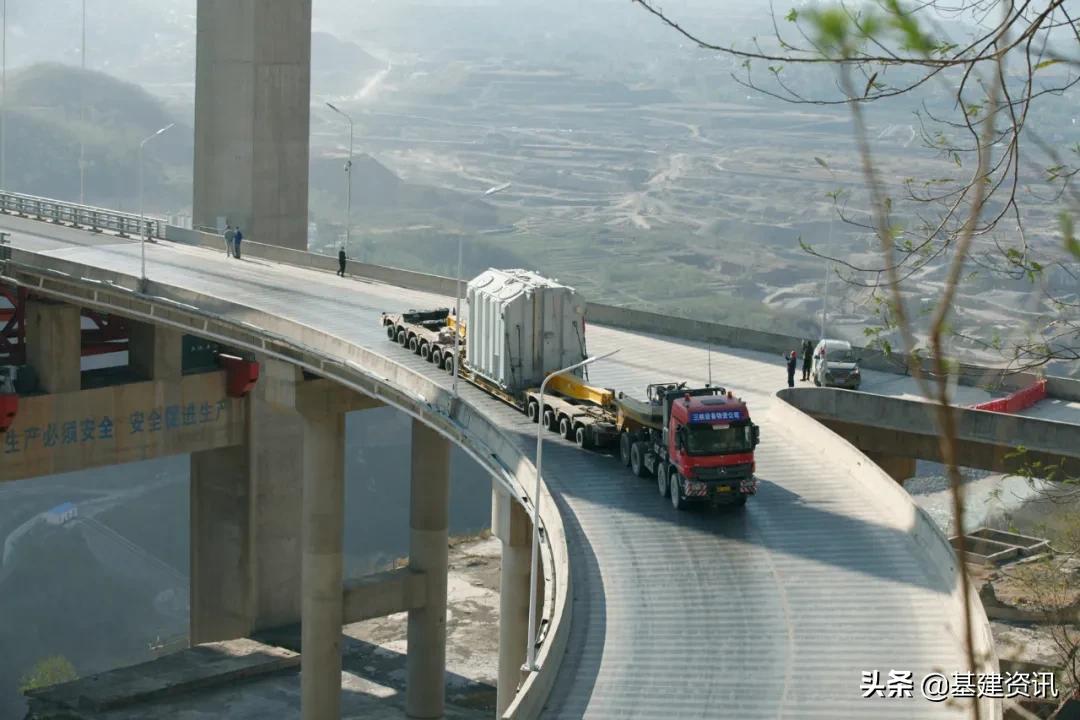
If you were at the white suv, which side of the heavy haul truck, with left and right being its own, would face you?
left

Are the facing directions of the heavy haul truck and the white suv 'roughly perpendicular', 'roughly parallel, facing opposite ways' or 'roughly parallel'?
roughly parallel

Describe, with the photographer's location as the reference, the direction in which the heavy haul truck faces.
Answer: facing the viewer and to the right of the viewer

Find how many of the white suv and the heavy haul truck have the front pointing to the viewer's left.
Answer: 0

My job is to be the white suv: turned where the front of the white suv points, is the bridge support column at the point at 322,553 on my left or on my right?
on my right

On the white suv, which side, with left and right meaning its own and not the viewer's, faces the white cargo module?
right

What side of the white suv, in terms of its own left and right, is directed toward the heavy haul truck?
right

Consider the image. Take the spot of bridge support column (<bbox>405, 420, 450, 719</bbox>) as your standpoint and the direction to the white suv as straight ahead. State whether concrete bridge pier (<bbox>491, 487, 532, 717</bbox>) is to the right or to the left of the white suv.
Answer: right
